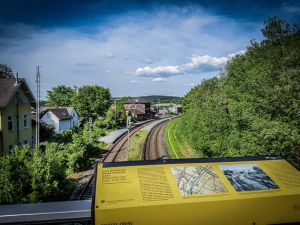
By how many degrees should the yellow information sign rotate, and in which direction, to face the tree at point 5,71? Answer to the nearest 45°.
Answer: approximately 135° to its right

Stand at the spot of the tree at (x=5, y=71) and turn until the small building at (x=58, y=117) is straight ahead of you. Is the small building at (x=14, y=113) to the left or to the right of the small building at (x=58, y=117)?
right

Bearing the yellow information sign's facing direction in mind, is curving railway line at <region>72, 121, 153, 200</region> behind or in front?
behind

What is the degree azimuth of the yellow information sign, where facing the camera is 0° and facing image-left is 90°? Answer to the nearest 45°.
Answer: approximately 0°

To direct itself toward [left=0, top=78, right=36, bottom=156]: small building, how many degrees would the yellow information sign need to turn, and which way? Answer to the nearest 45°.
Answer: approximately 135° to its right
